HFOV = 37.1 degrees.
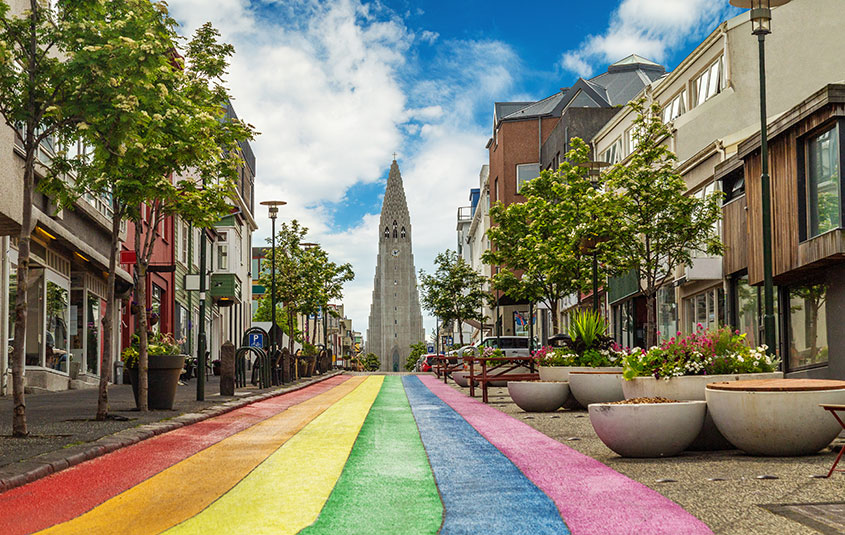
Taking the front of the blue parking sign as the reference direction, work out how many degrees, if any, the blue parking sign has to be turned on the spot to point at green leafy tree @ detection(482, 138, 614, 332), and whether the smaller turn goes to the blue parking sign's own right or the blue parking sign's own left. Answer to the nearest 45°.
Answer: approximately 45° to the blue parking sign's own left

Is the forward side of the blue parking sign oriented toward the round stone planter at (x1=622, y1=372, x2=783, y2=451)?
yes

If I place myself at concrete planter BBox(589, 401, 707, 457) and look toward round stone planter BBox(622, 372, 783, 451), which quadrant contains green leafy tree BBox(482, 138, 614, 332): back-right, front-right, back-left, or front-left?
front-left

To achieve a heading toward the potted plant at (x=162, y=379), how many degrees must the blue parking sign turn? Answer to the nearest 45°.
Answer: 0° — it already faces it

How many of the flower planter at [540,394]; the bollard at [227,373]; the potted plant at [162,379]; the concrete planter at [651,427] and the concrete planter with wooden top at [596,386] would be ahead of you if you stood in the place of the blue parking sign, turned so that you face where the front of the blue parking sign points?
5

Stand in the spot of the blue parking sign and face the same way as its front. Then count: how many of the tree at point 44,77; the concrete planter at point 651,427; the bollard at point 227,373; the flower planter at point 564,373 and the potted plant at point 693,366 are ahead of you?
5

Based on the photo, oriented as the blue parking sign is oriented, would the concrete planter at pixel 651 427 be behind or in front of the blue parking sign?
in front

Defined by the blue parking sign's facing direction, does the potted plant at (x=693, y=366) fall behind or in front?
in front

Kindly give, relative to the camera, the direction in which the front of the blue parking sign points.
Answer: facing the viewer

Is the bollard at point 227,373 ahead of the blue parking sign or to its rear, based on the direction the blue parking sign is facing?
ahead

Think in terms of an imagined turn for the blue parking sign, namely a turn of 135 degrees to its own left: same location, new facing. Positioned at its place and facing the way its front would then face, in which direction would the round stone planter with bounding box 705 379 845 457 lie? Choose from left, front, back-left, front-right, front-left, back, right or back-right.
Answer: back-right

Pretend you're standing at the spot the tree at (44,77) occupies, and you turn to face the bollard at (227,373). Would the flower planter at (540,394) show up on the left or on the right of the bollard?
right

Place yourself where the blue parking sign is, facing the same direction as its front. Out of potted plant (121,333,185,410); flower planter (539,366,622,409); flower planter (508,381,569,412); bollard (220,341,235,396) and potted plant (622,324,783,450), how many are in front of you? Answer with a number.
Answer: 5

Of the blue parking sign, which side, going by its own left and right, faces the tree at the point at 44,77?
front
